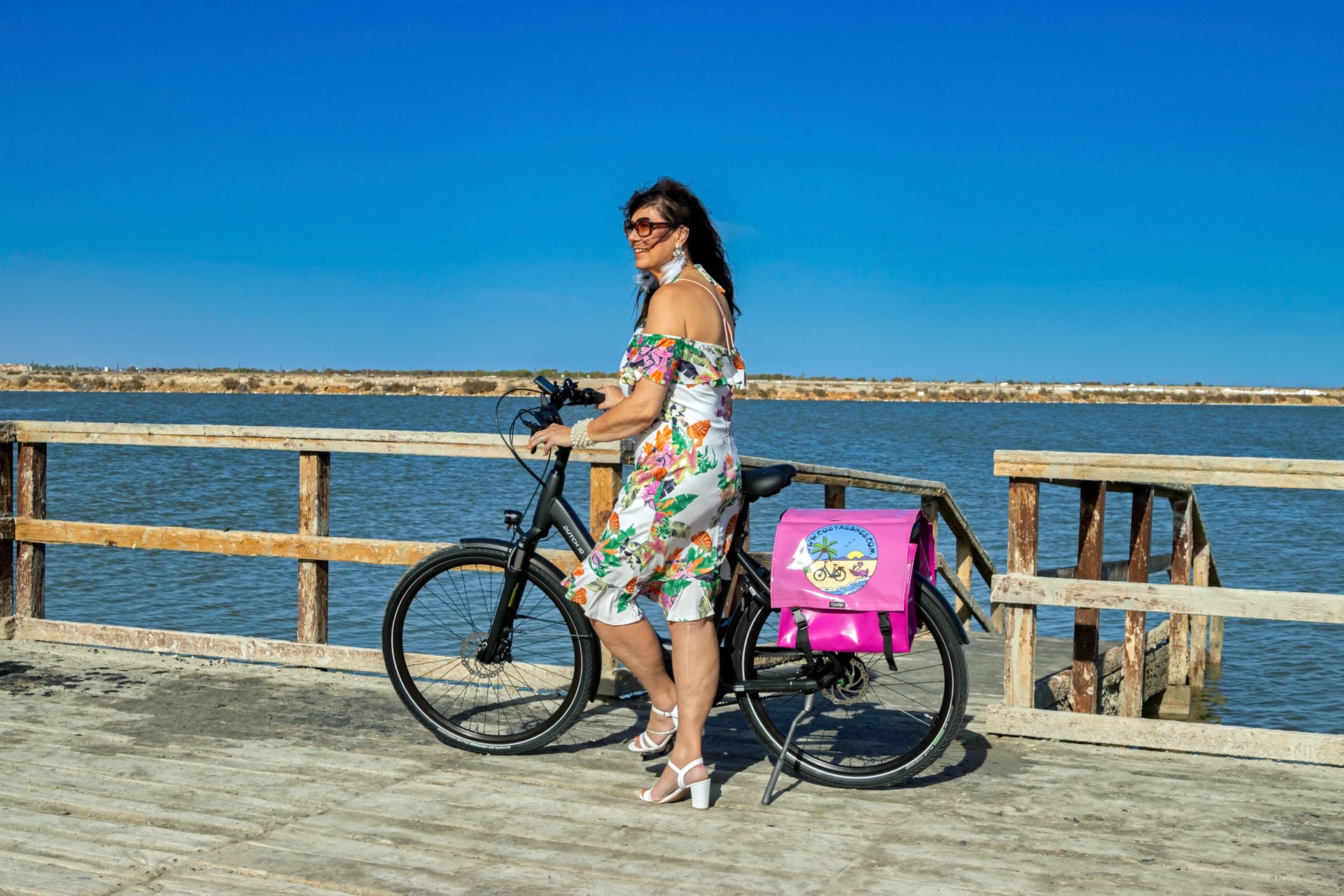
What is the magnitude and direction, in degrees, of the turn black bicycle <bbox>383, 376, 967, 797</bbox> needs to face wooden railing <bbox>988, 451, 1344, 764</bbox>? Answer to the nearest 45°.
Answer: approximately 180°

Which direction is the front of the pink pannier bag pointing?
toward the camera

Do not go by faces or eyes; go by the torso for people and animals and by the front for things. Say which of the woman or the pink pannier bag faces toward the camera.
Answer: the pink pannier bag

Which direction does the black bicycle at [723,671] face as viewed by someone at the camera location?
facing to the left of the viewer

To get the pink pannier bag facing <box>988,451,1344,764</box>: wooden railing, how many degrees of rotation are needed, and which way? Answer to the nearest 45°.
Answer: approximately 135° to its left
